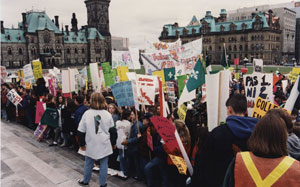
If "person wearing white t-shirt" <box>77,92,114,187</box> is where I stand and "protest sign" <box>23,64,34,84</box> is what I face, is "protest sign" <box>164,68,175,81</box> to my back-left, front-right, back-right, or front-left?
front-right

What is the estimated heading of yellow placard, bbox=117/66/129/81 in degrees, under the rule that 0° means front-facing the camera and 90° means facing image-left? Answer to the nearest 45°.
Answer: approximately 0°

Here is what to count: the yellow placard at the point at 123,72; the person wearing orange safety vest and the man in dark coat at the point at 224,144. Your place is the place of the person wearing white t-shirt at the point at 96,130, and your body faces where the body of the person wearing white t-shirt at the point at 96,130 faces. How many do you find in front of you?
1

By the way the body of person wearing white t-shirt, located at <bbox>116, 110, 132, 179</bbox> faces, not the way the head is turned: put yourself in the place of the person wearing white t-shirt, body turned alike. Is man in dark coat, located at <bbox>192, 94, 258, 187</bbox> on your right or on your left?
on your right

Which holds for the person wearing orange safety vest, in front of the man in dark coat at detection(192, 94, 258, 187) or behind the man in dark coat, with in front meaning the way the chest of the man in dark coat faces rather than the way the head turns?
behind

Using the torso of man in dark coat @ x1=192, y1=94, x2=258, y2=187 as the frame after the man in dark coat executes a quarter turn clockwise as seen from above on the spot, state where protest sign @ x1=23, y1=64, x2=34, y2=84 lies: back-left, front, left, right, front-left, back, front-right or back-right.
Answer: left

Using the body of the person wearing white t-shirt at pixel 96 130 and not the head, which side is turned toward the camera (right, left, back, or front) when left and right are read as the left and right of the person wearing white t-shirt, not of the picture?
back

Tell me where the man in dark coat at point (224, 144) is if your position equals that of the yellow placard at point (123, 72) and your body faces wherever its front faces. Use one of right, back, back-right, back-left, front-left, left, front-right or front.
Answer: front

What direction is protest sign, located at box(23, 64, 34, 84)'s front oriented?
toward the camera

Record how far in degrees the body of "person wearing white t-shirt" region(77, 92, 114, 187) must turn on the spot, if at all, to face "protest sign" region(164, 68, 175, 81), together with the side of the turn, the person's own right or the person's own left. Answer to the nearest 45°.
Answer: approximately 45° to the person's own right

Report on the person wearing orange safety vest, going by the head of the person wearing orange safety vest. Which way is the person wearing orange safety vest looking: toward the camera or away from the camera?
away from the camera

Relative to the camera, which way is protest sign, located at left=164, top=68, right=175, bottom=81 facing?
toward the camera

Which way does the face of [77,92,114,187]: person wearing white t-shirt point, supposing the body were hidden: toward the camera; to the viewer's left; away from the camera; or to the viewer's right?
away from the camera

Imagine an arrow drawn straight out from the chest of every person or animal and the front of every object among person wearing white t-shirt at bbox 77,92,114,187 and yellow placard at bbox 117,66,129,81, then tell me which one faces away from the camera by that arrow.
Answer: the person wearing white t-shirt

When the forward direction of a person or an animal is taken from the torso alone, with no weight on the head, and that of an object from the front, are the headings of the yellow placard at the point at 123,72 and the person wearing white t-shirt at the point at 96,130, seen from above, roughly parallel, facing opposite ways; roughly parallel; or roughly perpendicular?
roughly parallel, facing opposite ways

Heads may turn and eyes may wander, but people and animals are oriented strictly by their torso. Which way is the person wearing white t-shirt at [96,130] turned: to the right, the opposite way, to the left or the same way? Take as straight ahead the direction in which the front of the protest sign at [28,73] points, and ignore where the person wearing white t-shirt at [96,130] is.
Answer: the opposite way

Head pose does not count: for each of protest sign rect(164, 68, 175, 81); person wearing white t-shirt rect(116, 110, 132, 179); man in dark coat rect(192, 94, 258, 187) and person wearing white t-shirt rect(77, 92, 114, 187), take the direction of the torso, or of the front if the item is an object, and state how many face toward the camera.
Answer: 1

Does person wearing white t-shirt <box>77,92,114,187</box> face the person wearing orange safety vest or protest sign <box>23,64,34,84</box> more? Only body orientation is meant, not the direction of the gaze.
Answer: the protest sign
